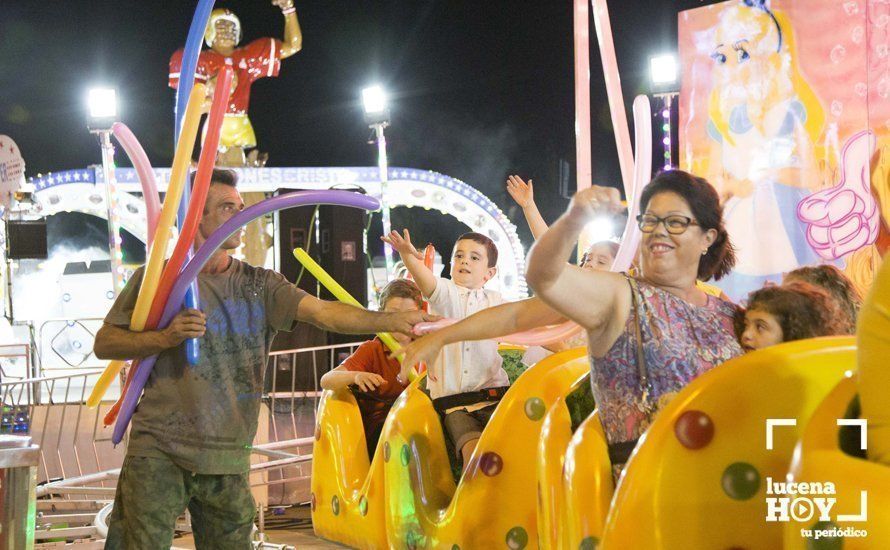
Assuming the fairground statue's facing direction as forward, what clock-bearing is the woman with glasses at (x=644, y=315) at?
The woman with glasses is roughly at 12 o'clock from the fairground statue.

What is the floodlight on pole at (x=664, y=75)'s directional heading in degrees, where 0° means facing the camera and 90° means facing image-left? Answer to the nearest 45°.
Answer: approximately 0°

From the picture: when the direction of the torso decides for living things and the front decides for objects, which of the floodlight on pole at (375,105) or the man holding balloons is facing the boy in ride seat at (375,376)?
the floodlight on pole

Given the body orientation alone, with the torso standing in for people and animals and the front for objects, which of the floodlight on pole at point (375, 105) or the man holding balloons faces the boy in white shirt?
the floodlight on pole

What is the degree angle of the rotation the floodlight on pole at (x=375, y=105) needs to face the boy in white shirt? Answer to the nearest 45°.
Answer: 0° — it already faces them

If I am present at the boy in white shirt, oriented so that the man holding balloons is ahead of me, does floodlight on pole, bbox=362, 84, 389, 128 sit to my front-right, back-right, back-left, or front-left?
back-right

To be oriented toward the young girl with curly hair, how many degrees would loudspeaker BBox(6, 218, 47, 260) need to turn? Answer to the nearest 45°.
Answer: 0° — it already faces them
